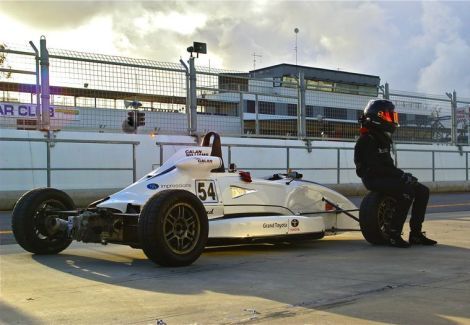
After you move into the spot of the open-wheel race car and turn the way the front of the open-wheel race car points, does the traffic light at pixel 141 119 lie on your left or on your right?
on your left

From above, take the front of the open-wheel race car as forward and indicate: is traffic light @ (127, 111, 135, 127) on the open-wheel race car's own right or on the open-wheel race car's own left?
on the open-wheel race car's own left

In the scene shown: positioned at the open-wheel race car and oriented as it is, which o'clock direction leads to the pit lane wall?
The pit lane wall is roughly at 10 o'clock from the open-wheel race car.

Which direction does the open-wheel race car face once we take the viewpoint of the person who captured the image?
facing away from the viewer and to the right of the viewer
